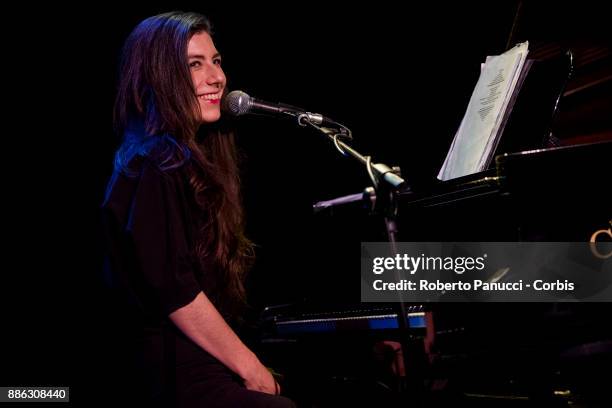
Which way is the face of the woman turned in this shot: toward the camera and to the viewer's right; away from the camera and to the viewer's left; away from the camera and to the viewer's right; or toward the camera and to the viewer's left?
toward the camera and to the viewer's right

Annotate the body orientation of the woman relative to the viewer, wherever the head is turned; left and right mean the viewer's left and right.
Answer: facing to the right of the viewer

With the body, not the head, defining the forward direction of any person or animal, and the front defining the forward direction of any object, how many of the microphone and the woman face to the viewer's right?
1

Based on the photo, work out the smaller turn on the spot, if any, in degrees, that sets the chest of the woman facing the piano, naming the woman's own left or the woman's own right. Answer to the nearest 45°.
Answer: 0° — they already face it

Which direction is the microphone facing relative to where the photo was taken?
to the viewer's left

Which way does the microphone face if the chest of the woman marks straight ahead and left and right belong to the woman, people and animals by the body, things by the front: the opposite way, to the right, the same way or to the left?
the opposite way

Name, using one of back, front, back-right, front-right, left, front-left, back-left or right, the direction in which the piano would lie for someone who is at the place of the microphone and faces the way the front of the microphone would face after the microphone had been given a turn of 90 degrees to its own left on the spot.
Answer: left
